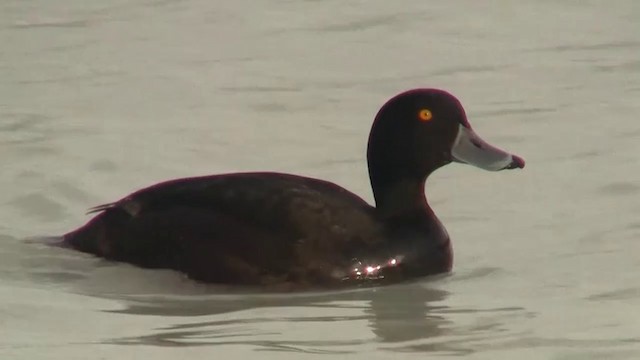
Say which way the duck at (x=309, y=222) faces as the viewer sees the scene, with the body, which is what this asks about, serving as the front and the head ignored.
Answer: to the viewer's right
